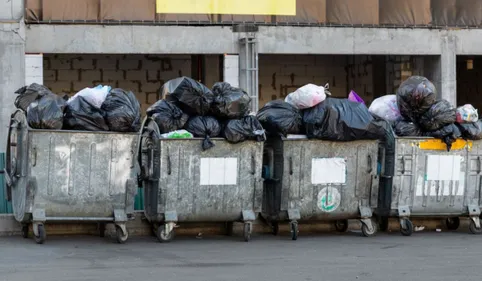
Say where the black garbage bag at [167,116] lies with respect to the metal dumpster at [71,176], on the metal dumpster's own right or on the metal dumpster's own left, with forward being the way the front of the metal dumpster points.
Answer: on the metal dumpster's own left

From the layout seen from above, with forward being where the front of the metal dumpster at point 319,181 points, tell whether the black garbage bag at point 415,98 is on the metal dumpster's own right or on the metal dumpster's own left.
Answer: on the metal dumpster's own left

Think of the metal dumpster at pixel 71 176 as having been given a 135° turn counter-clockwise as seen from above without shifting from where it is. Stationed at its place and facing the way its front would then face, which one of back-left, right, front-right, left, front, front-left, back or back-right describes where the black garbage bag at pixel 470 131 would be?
front-right
